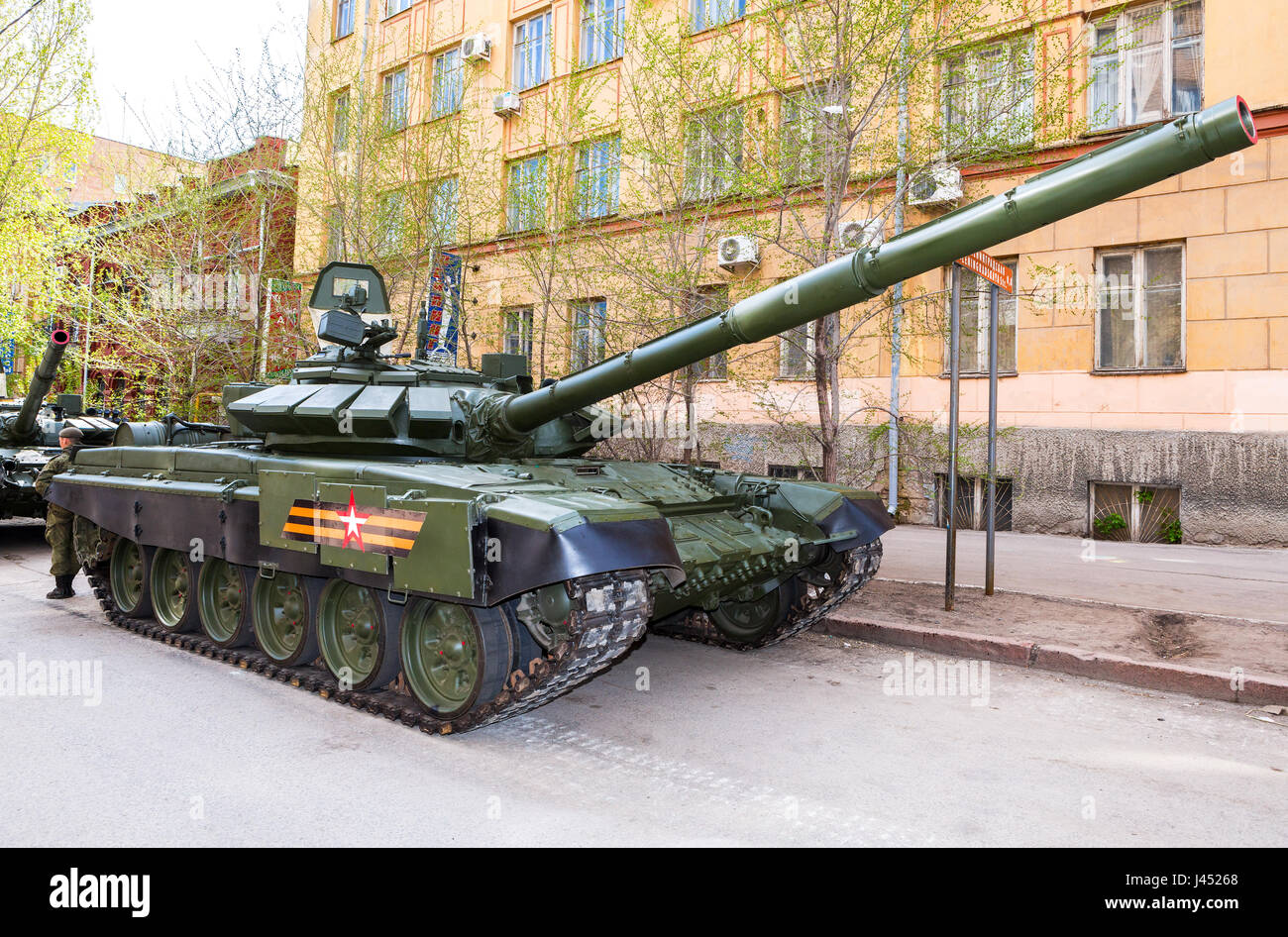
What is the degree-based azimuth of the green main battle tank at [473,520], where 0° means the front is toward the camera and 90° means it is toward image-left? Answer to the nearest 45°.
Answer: approximately 315°

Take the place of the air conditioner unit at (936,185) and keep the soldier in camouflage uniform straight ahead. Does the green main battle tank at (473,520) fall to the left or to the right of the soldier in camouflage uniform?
left

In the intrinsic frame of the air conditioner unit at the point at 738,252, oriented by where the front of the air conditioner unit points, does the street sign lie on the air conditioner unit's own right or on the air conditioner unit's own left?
on the air conditioner unit's own left

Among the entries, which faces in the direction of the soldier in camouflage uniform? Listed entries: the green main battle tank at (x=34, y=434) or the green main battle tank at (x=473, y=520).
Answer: the green main battle tank at (x=34, y=434)

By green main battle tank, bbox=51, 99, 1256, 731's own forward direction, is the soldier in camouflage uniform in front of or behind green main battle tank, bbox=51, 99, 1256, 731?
behind

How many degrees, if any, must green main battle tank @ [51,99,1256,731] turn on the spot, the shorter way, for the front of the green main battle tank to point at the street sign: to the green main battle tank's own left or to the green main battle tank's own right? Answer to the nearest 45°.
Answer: approximately 45° to the green main battle tank's own left

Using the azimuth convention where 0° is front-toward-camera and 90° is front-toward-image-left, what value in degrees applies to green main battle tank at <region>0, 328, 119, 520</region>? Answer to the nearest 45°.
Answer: approximately 0°
